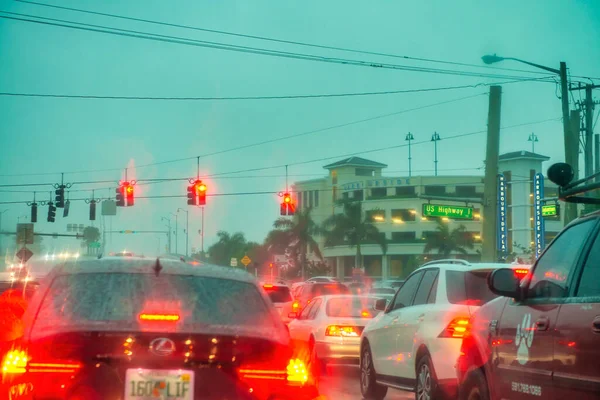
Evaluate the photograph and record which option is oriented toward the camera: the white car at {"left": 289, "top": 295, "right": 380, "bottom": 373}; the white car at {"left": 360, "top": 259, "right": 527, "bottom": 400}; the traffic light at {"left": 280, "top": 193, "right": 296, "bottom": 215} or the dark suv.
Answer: the traffic light

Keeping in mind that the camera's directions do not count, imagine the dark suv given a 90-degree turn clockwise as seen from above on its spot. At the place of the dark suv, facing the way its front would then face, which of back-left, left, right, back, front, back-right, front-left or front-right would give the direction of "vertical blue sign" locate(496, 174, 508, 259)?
front-left

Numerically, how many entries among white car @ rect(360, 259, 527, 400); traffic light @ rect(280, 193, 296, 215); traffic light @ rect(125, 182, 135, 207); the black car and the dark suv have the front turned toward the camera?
2

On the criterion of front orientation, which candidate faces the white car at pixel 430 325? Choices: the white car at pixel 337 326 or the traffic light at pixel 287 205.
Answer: the traffic light

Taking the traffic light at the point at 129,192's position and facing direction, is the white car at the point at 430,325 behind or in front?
in front

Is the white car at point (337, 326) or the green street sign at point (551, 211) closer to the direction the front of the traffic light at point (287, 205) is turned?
the white car

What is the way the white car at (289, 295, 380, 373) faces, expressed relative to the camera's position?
facing away from the viewer and to the left of the viewer

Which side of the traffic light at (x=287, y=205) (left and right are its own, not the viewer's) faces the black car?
front

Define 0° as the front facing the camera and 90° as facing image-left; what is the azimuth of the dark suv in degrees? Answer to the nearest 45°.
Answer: approximately 135°

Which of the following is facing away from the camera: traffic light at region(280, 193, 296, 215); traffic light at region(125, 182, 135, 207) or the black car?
the black car

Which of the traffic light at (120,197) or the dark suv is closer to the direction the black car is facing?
the traffic light

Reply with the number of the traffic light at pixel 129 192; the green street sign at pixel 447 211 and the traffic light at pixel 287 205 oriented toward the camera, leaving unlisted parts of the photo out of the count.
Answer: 3

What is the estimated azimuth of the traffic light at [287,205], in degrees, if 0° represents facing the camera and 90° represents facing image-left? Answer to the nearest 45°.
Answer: approximately 0°

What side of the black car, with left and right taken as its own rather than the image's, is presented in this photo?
back
